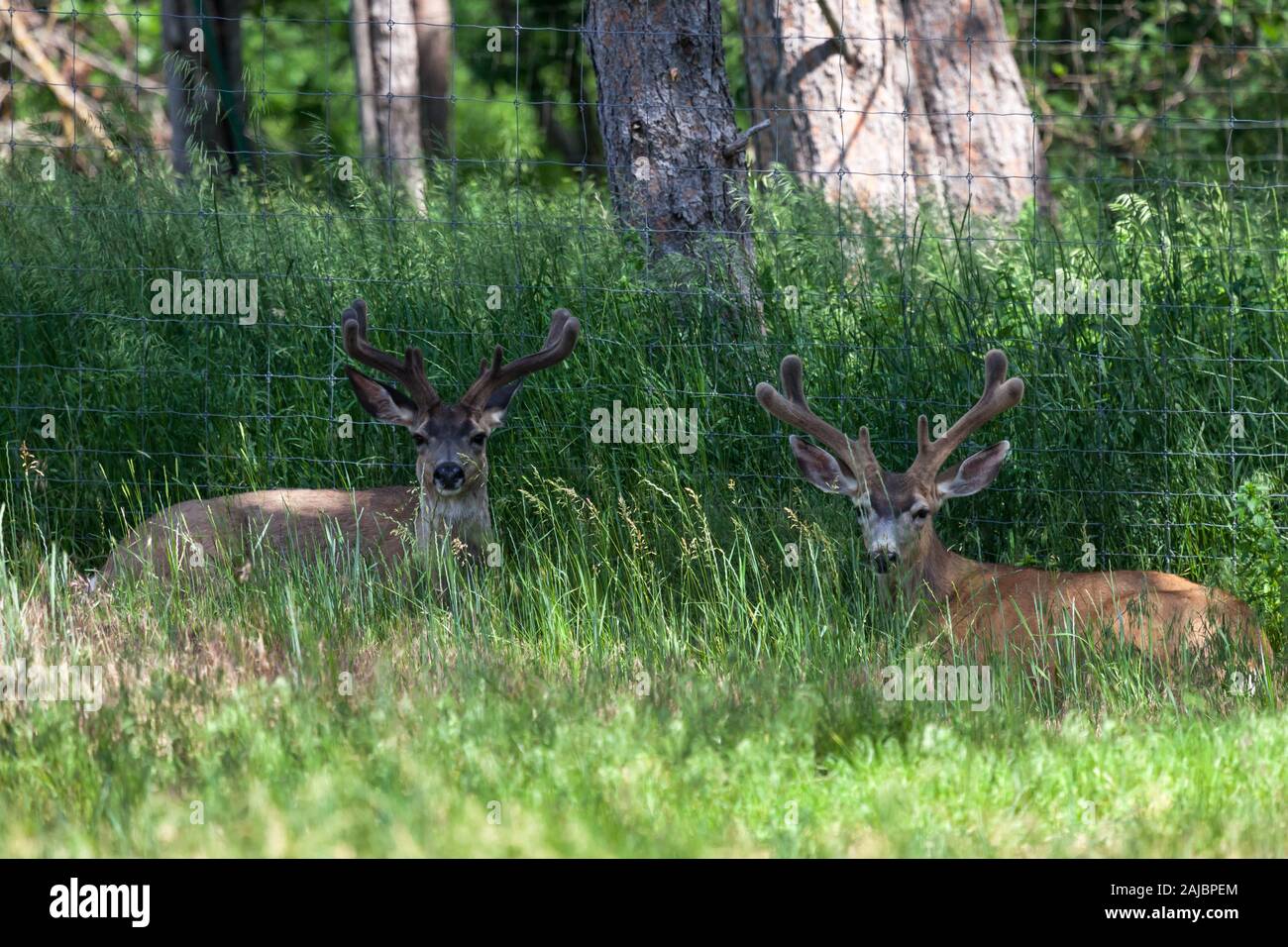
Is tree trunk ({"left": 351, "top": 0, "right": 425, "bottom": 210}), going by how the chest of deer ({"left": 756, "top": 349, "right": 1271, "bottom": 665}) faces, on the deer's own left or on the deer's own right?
on the deer's own right

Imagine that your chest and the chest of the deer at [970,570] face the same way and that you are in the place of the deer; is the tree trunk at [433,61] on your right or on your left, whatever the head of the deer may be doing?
on your right

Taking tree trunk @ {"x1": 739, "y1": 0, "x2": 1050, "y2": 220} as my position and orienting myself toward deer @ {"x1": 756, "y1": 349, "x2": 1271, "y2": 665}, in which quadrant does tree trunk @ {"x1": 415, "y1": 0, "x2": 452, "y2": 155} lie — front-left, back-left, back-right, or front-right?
back-right

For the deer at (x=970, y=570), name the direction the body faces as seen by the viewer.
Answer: to the viewer's left

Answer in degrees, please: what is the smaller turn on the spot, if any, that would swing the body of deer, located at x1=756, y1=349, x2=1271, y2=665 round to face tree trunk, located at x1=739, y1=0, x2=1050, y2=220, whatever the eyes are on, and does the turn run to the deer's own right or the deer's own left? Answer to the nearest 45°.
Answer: approximately 90° to the deer's own right
